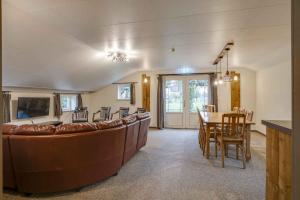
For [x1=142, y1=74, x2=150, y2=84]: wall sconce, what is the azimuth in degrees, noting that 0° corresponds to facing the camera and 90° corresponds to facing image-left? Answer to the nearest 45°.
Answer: approximately 0°

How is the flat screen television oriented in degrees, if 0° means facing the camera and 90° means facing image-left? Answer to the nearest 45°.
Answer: approximately 315°

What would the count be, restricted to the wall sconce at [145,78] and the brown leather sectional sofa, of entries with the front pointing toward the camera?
1

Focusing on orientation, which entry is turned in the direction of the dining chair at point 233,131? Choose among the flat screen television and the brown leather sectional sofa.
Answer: the flat screen television

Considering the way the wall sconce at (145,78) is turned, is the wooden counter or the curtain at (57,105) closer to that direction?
the wooden counter

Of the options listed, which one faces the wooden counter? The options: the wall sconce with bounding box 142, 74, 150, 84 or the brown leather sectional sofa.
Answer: the wall sconce

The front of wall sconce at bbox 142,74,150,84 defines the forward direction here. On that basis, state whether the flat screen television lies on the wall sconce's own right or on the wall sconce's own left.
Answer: on the wall sconce's own right

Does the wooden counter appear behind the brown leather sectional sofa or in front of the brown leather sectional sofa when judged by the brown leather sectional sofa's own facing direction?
behind

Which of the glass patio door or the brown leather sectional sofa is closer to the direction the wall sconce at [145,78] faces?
the brown leather sectional sofa

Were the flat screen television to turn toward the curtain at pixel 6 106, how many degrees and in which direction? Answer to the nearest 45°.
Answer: approximately 90° to its right

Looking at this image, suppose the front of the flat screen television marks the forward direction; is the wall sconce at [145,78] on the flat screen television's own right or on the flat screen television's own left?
on the flat screen television's own left

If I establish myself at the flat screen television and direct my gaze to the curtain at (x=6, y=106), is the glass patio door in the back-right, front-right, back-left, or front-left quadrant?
back-left

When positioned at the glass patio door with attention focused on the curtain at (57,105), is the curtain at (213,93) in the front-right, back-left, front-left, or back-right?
back-left
